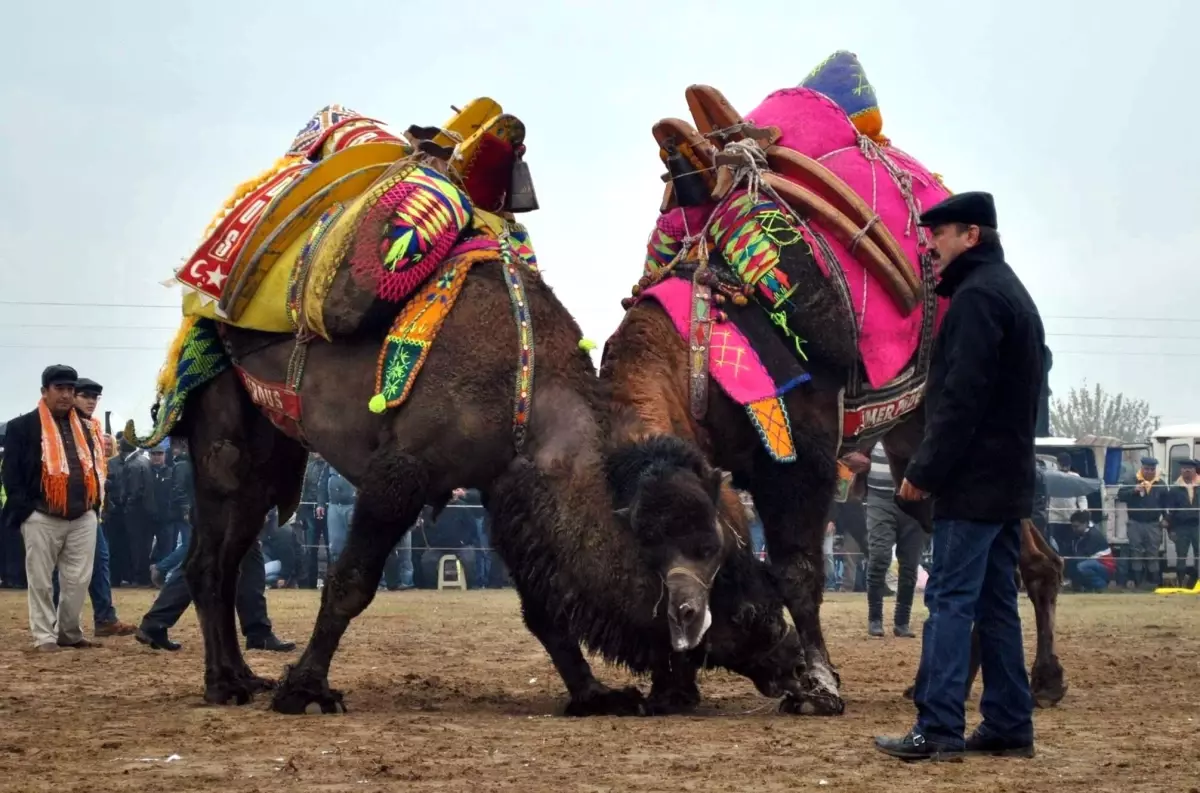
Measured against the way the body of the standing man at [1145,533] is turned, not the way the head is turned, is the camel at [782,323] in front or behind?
in front

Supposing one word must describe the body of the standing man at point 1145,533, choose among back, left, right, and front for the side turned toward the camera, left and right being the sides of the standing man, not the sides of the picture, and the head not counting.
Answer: front

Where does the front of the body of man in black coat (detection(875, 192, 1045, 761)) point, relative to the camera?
to the viewer's left

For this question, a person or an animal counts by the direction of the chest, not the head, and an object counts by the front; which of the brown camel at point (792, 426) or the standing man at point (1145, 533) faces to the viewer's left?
the brown camel

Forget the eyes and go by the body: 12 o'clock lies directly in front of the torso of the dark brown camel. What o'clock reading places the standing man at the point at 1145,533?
The standing man is roughly at 10 o'clock from the dark brown camel.

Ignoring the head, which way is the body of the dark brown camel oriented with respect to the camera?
to the viewer's right

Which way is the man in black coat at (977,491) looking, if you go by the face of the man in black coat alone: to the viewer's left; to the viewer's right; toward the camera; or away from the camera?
to the viewer's left

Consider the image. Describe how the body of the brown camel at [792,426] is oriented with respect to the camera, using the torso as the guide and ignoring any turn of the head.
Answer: to the viewer's left

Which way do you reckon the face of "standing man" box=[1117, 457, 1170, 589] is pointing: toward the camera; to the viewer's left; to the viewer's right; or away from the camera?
toward the camera

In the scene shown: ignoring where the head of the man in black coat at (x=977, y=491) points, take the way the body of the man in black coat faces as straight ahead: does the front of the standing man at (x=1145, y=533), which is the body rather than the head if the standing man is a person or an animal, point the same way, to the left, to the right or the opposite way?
to the left

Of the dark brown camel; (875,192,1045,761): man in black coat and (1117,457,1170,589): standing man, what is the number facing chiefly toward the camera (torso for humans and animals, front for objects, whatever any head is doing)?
1

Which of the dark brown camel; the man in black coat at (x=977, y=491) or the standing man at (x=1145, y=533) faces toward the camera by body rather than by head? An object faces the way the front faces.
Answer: the standing man

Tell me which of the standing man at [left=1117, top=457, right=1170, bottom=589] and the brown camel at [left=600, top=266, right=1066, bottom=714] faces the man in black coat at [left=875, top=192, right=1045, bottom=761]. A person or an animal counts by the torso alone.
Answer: the standing man

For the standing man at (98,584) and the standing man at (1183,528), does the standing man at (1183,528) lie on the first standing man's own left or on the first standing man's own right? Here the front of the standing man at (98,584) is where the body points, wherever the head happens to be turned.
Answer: on the first standing man's own left

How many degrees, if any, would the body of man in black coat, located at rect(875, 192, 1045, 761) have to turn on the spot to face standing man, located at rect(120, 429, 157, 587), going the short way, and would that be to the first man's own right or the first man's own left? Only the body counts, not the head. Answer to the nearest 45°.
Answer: approximately 45° to the first man's own right
